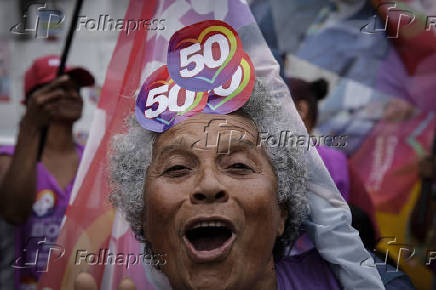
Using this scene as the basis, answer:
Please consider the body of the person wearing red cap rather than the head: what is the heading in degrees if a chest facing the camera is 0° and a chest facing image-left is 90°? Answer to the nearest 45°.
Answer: approximately 315°

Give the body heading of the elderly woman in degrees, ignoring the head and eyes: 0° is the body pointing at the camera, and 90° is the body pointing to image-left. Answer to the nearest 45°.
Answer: approximately 0°

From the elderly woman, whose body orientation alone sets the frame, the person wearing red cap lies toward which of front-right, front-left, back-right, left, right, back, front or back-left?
back-right

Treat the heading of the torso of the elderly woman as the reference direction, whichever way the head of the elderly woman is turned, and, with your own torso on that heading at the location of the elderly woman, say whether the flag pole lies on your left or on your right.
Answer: on your right
